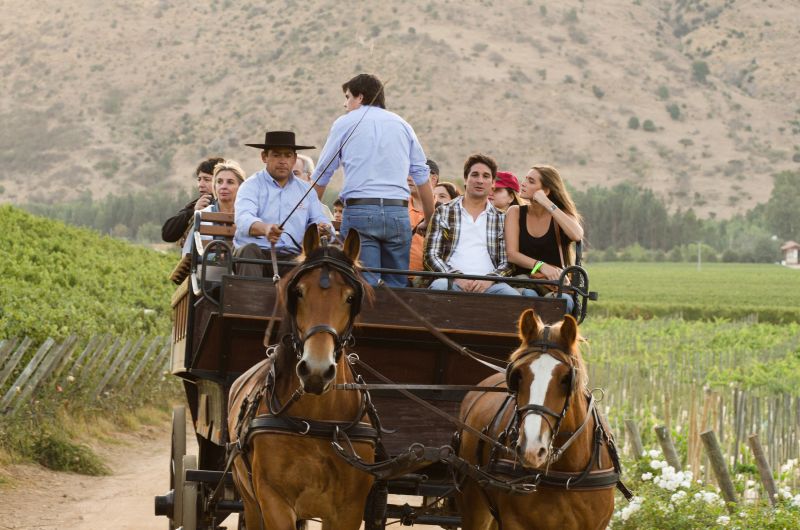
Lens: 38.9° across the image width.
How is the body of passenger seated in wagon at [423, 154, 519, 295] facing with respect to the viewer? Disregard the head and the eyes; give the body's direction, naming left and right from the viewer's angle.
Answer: facing the viewer

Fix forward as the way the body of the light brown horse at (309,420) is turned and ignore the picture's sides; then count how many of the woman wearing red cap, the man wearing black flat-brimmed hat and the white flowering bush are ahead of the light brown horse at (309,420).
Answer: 0

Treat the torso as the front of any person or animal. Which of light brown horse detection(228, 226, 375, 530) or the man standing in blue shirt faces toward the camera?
the light brown horse

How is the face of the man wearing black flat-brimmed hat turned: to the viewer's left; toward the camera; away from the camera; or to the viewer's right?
toward the camera

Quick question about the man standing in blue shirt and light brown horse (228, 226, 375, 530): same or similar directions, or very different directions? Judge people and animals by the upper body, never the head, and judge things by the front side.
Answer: very different directions

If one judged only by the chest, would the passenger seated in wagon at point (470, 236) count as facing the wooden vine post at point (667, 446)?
no

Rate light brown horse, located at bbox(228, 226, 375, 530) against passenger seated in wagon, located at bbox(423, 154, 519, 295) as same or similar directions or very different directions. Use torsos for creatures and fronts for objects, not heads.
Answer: same or similar directions

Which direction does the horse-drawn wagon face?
toward the camera

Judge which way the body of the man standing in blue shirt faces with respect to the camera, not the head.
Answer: away from the camera

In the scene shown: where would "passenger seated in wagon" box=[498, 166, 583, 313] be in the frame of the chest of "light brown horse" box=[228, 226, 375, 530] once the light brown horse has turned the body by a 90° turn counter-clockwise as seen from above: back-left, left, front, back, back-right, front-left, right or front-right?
front-left

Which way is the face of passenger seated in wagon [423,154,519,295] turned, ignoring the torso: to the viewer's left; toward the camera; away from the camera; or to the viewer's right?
toward the camera

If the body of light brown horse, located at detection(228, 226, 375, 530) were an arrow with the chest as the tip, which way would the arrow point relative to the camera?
toward the camera

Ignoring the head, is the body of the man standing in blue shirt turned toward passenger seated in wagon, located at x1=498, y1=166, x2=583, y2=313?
no

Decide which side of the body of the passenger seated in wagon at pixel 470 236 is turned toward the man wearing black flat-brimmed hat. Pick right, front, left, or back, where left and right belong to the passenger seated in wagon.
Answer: right

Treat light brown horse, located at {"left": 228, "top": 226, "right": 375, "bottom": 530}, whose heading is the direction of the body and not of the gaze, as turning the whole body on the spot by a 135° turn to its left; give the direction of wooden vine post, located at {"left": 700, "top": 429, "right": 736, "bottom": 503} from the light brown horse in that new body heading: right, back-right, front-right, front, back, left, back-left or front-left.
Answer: front

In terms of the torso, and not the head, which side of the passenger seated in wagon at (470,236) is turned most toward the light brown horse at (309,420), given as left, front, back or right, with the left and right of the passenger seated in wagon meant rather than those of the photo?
front
